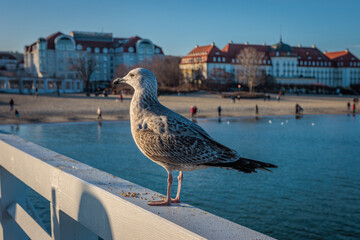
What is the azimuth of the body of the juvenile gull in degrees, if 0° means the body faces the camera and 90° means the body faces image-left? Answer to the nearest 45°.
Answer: approximately 90°
